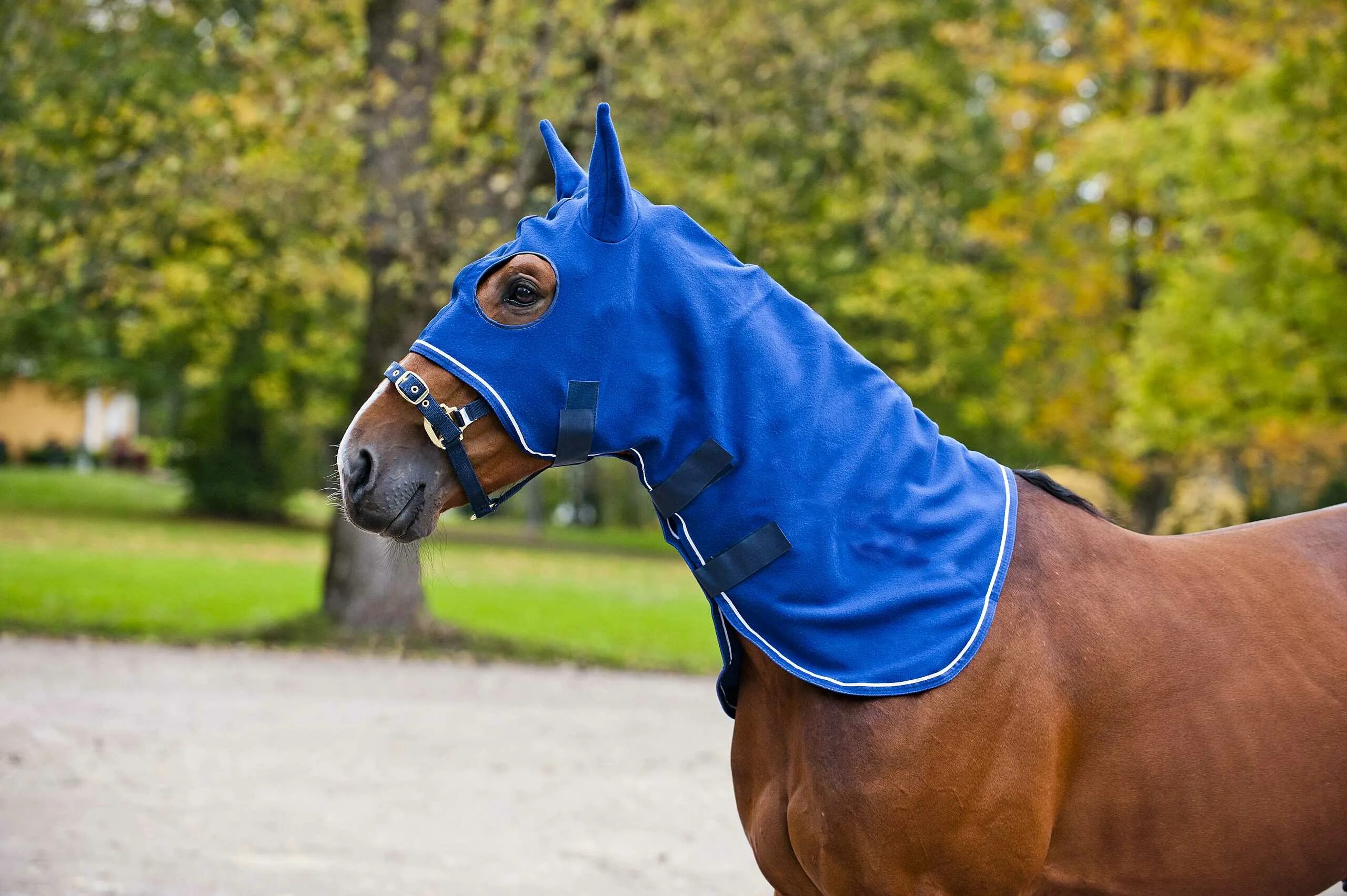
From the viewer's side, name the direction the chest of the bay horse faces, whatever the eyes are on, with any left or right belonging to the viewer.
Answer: facing to the left of the viewer

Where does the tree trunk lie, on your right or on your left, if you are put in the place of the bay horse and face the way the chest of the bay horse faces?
on your right
